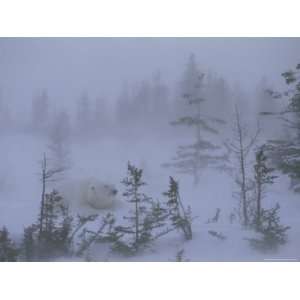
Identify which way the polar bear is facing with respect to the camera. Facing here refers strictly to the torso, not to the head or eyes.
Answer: to the viewer's right

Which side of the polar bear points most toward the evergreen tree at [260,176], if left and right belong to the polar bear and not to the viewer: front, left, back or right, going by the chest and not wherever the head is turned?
front

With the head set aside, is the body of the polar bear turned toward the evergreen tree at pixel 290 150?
yes

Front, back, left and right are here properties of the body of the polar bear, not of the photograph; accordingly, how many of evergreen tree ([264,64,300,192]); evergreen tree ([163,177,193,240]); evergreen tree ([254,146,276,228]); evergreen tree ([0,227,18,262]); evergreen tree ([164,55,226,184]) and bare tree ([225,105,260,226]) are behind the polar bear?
1

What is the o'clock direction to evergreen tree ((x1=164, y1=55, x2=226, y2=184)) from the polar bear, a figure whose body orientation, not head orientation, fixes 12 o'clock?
The evergreen tree is roughly at 10 o'clock from the polar bear.

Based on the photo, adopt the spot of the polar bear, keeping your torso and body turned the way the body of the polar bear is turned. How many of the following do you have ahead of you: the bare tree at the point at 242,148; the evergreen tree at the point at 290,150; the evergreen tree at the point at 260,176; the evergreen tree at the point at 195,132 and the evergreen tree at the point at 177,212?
5

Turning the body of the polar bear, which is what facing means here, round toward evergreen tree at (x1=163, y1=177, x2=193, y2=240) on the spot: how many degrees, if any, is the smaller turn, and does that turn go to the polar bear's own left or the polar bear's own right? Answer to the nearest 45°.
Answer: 0° — it already faces it

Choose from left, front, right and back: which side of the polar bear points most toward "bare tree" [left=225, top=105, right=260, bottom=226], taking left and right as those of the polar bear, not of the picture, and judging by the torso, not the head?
front
